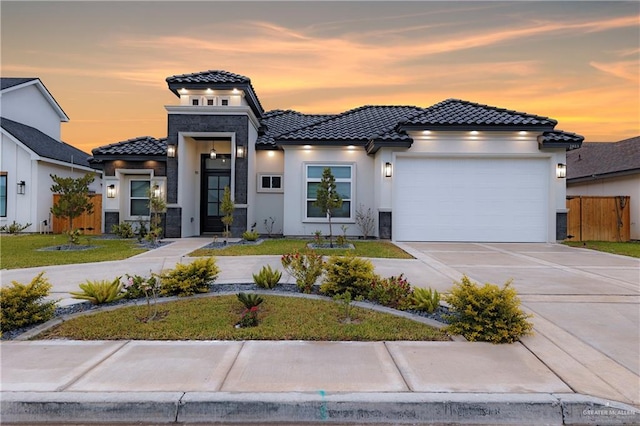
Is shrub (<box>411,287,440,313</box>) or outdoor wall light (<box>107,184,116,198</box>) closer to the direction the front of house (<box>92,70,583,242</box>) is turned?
the shrub

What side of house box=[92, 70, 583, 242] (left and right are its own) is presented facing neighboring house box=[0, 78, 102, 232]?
right

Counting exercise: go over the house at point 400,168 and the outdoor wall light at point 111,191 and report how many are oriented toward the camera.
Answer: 2

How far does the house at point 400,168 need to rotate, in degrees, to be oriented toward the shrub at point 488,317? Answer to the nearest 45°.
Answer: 0° — it already faces it

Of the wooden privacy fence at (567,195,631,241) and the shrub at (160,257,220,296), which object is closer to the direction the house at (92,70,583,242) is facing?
the shrub

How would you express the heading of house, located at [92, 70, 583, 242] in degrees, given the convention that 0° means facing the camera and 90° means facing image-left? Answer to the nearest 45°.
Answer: approximately 0°

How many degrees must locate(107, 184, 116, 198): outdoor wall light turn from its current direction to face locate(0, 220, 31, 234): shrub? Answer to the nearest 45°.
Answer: approximately 135° to its right

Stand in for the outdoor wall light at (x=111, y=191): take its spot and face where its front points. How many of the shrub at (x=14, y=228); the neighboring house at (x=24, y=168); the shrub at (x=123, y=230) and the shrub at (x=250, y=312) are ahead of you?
2

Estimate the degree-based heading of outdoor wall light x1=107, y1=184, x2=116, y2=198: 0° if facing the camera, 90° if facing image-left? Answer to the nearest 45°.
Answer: approximately 0°

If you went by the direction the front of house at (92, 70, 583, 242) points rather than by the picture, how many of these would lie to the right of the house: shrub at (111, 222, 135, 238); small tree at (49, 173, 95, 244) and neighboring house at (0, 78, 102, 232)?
3

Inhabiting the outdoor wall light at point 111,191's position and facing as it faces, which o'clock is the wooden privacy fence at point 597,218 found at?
The wooden privacy fence is roughly at 10 o'clock from the outdoor wall light.

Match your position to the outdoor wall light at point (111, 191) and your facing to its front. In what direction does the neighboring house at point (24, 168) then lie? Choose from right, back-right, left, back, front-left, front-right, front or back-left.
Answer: back-right

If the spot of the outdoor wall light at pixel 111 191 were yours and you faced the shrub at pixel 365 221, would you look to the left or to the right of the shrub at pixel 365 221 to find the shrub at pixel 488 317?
right

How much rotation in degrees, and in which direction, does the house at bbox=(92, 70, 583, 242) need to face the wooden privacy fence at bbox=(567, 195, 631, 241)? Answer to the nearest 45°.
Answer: approximately 90° to its left
